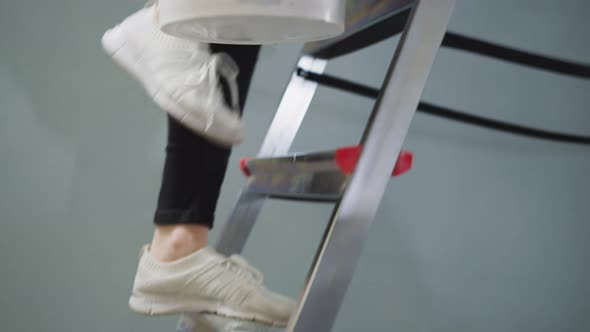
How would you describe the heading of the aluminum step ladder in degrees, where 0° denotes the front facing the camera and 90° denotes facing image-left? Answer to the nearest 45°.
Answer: approximately 45°
